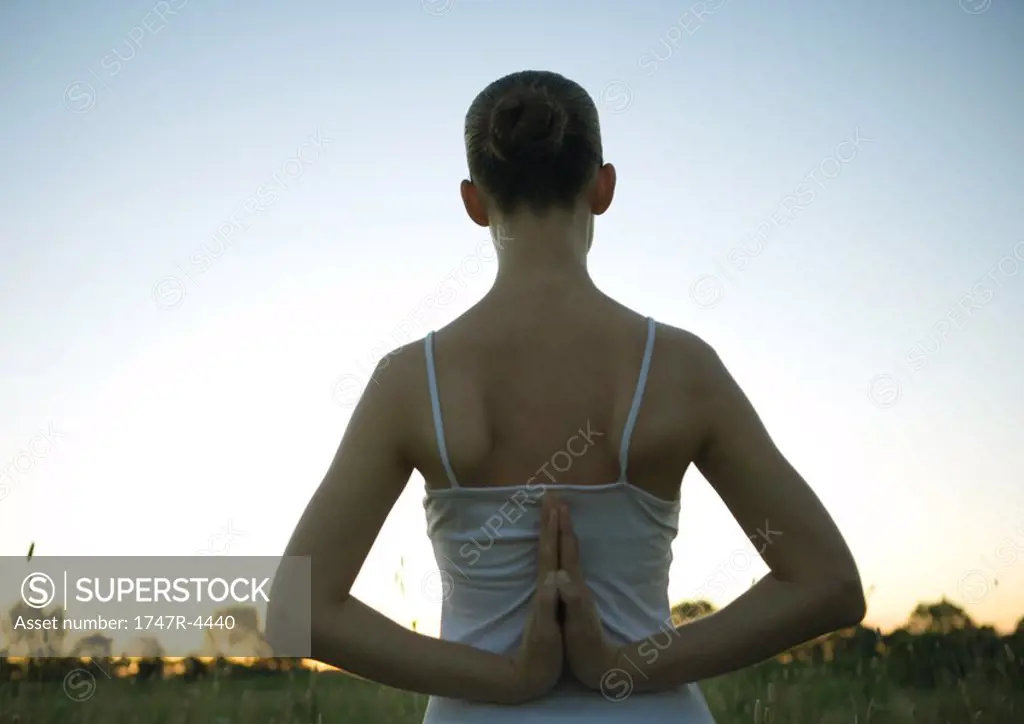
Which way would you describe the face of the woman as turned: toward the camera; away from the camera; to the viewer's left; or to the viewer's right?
away from the camera

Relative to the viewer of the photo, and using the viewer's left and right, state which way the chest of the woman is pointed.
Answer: facing away from the viewer
